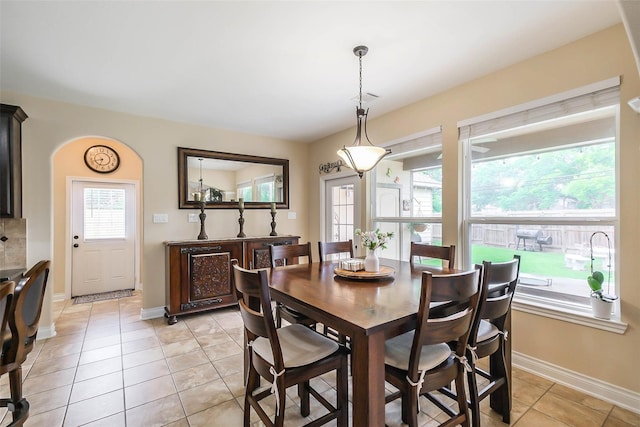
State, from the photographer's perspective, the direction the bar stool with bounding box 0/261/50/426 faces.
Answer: facing away from the viewer and to the left of the viewer

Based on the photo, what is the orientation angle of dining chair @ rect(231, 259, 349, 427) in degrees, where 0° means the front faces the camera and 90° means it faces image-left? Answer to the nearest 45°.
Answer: approximately 225°

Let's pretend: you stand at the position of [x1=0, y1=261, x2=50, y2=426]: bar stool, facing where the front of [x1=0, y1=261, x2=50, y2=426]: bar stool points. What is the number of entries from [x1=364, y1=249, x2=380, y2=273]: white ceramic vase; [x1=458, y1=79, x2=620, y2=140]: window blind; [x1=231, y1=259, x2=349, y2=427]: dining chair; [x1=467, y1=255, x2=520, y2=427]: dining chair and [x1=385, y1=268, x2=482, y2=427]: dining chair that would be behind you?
5

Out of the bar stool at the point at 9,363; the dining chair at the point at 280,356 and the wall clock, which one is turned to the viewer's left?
the bar stool at the point at 9,363

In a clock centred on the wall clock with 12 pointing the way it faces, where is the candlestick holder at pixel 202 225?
The candlestick holder is roughly at 11 o'clock from the wall clock.

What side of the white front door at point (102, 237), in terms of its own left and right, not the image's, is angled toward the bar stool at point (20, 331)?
front

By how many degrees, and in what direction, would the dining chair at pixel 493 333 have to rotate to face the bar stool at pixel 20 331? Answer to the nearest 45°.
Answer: approximately 90° to its left

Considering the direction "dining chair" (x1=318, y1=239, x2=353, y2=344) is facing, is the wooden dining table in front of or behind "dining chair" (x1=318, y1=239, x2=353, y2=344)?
in front

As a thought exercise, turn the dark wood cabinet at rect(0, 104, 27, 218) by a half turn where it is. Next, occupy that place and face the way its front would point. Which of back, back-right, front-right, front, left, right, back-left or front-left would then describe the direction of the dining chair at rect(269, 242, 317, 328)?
back-right

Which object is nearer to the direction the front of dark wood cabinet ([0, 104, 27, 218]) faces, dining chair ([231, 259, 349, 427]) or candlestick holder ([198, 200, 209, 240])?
the dining chair

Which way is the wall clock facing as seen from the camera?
toward the camera

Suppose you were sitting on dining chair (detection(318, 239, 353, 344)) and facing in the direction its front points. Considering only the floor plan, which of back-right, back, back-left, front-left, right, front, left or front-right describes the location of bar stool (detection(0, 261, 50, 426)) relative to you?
right

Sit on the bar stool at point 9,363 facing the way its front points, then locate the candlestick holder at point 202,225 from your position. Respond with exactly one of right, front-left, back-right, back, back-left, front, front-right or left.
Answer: back-right

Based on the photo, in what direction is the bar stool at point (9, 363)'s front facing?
to the viewer's left

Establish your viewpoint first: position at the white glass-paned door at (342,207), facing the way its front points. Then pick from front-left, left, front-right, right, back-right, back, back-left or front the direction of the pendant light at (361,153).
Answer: front-left

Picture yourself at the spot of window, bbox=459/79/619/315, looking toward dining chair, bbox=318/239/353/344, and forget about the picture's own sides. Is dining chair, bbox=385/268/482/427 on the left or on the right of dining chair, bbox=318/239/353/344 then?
left
